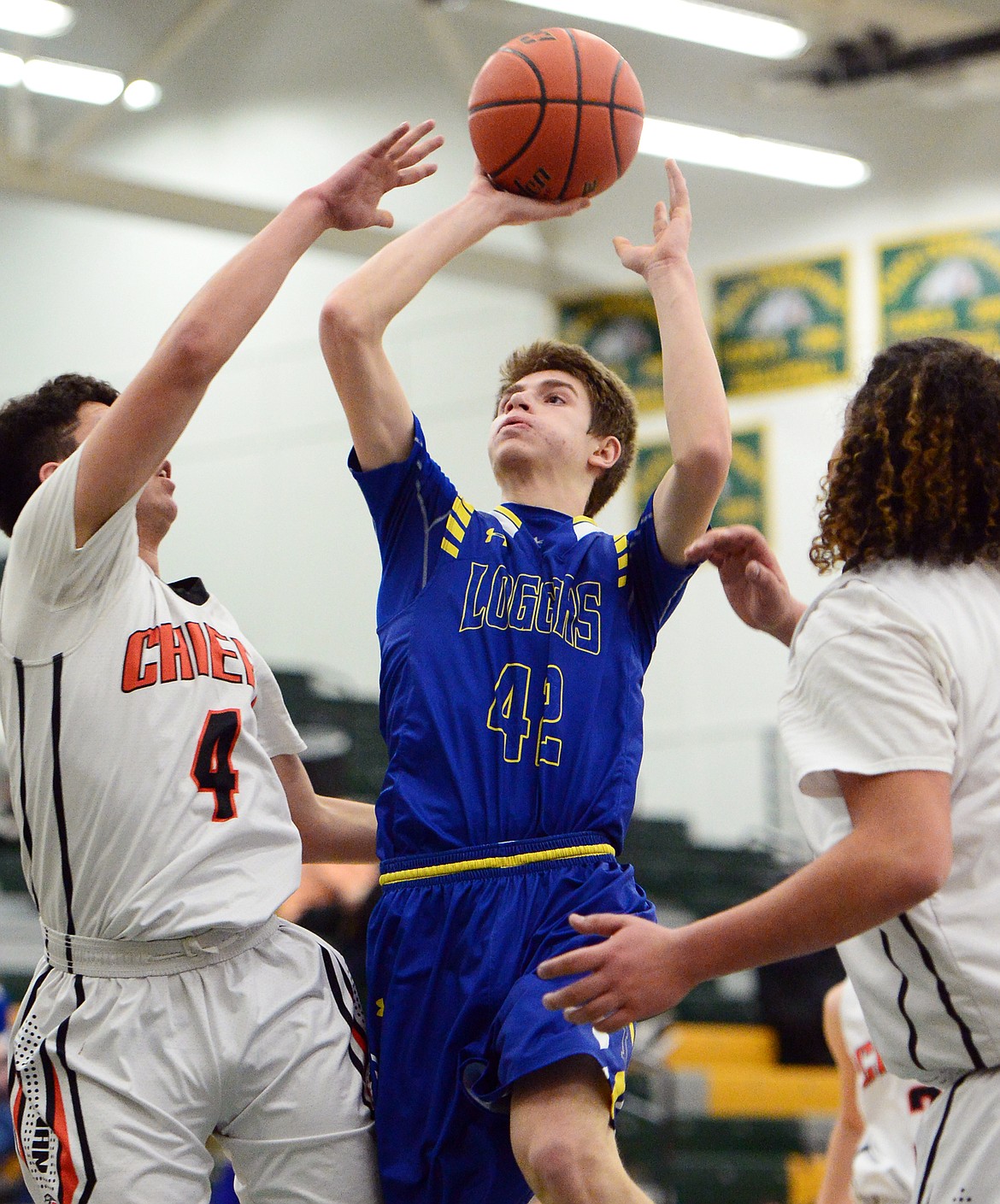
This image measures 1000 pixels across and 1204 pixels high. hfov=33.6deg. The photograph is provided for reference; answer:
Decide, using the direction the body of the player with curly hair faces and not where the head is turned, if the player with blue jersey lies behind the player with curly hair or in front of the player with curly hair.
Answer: in front

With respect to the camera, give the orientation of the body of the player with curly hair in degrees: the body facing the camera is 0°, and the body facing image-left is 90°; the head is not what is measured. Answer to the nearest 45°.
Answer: approximately 135°

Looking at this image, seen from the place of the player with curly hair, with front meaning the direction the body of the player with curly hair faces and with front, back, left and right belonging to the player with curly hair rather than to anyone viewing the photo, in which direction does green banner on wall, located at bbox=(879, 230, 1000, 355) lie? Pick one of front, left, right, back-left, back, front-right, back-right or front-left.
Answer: front-right

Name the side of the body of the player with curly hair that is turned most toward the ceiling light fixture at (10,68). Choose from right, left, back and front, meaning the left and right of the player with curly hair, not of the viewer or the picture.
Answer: front

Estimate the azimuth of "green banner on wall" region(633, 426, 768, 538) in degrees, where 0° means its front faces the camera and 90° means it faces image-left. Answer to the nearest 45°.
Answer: approximately 0°

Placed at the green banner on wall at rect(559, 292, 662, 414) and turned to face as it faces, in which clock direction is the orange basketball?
The orange basketball is roughly at 12 o'clock from the green banner on wall.

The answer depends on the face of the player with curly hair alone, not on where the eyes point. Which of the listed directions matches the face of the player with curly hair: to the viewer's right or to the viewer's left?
to the viewer's left

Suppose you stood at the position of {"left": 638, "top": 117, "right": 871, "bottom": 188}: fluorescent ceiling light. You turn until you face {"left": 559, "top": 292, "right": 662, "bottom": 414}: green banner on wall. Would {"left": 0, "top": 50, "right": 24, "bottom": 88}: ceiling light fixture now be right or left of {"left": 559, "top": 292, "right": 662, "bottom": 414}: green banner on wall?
left
